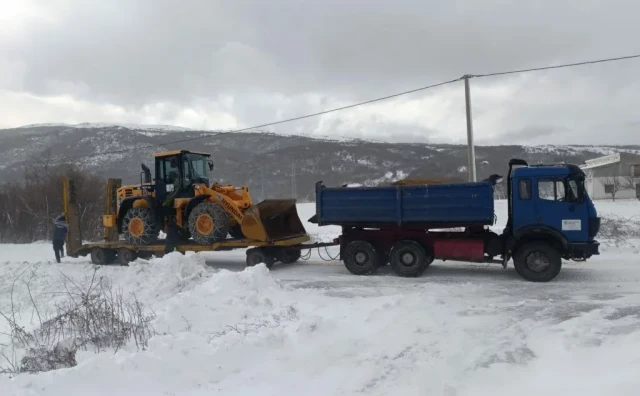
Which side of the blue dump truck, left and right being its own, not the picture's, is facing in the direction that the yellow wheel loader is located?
back

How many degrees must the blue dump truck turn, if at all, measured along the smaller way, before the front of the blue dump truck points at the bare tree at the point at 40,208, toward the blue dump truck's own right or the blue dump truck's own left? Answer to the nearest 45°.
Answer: approximately 135° to the blue dump truck's own left

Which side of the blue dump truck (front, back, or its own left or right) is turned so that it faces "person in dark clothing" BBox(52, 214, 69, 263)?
back

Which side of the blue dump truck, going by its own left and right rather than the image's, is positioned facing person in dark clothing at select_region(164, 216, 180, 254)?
back

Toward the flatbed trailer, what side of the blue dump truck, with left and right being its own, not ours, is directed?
back

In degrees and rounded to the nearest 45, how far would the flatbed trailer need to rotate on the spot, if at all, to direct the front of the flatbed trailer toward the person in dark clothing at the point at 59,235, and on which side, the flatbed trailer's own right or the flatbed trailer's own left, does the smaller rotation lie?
approximately 135° to the flatbed trailer's own left

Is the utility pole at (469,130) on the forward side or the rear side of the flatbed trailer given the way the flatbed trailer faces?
on the forward side

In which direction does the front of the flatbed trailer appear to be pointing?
to the viewer's right

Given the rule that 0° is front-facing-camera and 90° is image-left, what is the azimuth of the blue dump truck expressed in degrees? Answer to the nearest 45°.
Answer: approximately 270°
